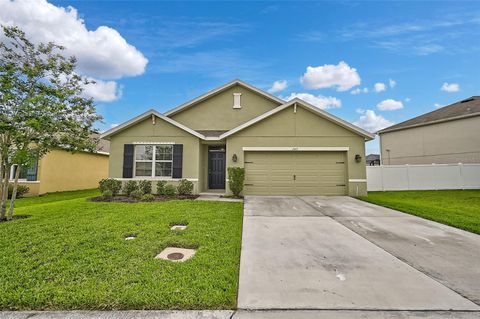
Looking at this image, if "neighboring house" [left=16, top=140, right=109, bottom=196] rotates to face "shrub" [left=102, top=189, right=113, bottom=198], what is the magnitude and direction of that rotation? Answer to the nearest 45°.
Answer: approximately 45° to its left

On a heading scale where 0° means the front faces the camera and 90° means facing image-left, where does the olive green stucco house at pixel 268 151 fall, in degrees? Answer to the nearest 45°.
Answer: approximately 0°

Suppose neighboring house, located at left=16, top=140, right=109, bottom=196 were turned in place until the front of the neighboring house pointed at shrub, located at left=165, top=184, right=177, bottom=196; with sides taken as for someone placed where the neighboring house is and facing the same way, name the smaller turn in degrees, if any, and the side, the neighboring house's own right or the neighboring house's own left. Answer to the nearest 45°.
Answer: approximately 90° to the neighboring house's own left

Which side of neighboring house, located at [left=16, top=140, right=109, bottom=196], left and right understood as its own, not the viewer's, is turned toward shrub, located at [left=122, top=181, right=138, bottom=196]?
left

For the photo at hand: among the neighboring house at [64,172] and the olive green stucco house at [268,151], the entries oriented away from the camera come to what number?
0

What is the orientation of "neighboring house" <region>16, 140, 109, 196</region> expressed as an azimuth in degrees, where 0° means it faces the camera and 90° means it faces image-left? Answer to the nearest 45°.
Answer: approximately 45°

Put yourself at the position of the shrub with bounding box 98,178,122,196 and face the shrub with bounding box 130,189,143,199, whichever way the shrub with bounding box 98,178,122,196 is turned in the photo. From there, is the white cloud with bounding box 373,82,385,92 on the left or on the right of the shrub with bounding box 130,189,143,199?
left

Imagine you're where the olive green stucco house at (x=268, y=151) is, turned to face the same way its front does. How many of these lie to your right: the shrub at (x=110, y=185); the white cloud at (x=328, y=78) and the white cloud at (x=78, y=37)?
2

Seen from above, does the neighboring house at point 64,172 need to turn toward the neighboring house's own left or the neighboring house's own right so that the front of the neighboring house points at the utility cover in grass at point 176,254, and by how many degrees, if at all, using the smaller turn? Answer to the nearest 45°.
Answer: approximately 45° to the neighboring house's own left

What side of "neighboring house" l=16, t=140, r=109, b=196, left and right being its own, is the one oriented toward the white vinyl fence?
left
